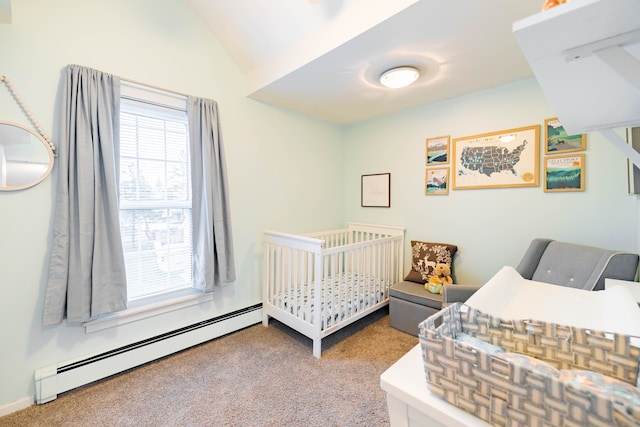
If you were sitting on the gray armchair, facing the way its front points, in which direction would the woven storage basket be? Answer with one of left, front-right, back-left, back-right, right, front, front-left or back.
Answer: front-left

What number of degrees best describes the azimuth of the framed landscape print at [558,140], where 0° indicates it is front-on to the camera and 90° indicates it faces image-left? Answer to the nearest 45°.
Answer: approximately 0°

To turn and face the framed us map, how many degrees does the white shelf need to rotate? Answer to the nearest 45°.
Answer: approximately 90° to its right

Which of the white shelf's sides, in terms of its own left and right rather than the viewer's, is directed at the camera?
left

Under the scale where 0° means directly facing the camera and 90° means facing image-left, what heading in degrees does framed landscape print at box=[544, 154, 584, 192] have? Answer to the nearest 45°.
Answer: approximately 0°

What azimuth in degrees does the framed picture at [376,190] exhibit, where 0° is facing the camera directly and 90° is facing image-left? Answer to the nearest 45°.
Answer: approximately 45°

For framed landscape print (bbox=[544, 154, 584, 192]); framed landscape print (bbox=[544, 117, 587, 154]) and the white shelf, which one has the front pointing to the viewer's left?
the white shelf

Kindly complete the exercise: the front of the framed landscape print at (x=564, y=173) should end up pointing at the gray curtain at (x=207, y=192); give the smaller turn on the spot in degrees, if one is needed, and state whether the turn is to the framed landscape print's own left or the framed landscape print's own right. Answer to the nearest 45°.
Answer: approximately 45° to the framed landscape print's own right

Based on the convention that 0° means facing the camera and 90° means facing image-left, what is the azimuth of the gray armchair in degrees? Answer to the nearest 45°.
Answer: approximately 45°

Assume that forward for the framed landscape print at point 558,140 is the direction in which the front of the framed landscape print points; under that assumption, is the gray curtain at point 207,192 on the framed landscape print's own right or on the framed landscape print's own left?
on the framed landscape print's own right

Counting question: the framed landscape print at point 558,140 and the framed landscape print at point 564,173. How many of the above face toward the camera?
2

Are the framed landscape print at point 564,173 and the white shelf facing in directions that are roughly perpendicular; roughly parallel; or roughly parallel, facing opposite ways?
roughly perpendicular

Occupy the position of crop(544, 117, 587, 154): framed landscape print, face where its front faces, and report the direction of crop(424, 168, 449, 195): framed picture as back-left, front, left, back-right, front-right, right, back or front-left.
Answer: right

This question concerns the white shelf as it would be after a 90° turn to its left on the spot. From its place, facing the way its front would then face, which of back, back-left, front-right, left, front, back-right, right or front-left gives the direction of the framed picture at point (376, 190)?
back-right

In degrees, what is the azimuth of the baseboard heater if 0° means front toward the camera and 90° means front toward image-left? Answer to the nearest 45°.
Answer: approximately 315°
